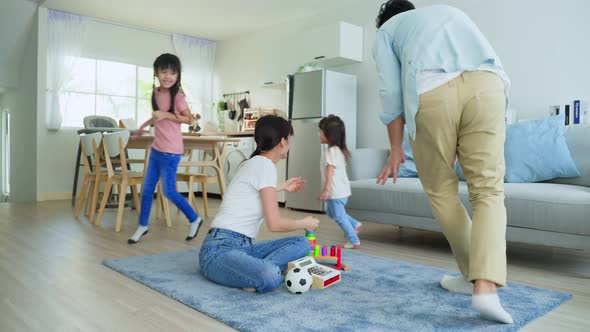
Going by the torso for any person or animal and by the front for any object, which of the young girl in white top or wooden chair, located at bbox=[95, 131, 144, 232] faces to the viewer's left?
the young girl in white top

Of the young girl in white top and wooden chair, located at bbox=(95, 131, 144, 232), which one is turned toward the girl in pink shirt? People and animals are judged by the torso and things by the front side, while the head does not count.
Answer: the young girl in white top

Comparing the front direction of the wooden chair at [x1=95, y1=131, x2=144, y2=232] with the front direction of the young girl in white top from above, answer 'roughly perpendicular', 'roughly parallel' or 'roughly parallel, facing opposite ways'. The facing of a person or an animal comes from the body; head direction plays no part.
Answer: roughly perpendicular

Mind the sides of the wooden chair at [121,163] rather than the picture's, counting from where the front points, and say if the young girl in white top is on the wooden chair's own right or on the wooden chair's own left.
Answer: on the wooden chair's own right

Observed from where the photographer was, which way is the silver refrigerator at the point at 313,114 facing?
facing the viewer and to the left of the viewer

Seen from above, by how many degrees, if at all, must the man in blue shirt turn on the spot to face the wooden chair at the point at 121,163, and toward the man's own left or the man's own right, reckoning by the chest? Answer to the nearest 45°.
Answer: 0° — they already face it

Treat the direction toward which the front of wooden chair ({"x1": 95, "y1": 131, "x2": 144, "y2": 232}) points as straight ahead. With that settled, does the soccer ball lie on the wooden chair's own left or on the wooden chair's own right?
on the wooden chair's own right

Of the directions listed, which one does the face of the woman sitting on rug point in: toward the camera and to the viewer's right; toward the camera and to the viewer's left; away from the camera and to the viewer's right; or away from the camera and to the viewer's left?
away from the camera and to the viewer's right

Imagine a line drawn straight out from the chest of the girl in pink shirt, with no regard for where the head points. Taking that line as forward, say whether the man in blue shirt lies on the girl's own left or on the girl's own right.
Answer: on the girl's own left

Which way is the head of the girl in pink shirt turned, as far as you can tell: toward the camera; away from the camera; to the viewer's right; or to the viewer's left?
toward the camera

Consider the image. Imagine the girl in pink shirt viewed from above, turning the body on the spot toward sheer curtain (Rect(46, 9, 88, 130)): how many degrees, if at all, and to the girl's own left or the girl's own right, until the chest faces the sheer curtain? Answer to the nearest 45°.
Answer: approximately 135° to the girl's own right

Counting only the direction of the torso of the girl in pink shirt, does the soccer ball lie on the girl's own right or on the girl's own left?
on the girl's own left

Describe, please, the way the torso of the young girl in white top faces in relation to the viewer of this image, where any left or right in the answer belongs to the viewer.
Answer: facing to the left of the viewer

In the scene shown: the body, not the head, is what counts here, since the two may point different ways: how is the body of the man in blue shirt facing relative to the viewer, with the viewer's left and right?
facing away from the viewer and to the left of the viewer

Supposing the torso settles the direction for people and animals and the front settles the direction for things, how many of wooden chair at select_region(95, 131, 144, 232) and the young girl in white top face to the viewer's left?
1
